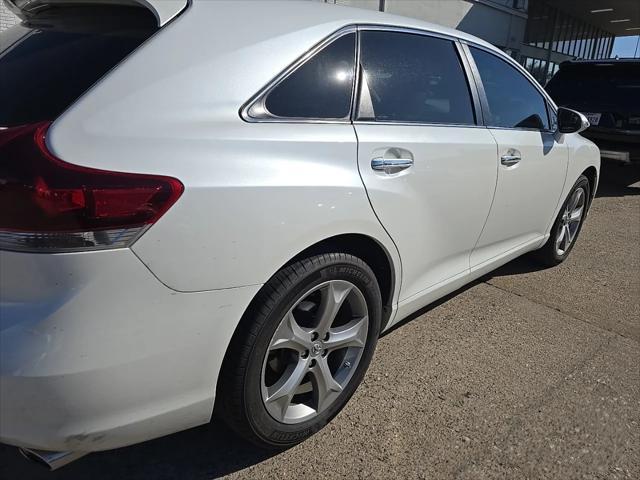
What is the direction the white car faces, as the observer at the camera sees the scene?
facing away from the viewer and to the right of the viewer
